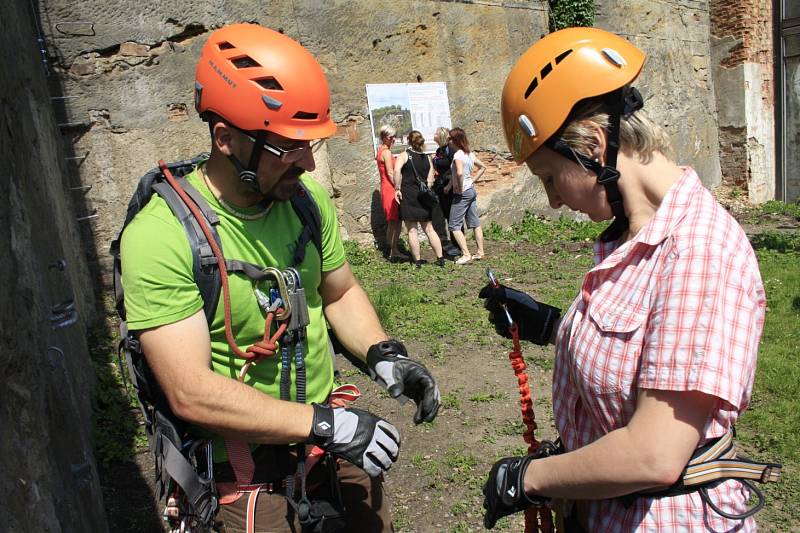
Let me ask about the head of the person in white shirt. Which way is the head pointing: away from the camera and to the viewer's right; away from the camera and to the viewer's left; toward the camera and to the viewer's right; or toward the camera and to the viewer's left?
away from the camera and to the viewer's left

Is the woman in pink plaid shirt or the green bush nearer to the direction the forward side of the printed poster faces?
the woman in pink plaid shirt

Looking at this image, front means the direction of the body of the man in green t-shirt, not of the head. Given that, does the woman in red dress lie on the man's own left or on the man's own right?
on the man's own left

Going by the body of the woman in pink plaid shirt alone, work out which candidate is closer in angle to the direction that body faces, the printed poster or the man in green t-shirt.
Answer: the man in green t-shirt

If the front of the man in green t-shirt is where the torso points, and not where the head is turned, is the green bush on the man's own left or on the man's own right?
on the man's own left

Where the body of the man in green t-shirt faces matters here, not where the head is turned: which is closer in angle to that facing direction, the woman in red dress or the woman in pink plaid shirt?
the woman in pink plaid shirt

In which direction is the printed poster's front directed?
toward the camera

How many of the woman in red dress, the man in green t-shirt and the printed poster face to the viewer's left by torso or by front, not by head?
0

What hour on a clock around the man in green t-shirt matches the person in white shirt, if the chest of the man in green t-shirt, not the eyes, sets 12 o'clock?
The person in white shirt is roughly at 8 o'clock from the man in green t-shirt.

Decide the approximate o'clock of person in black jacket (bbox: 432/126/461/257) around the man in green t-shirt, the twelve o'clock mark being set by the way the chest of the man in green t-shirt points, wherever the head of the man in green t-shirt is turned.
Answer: The person in black jacket is roughly at 8 o'clock from the man in green t-shirt.

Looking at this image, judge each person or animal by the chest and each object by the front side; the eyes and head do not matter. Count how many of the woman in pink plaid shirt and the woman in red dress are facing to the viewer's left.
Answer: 1

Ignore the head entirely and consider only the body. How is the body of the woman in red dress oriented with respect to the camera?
to the viewer's right

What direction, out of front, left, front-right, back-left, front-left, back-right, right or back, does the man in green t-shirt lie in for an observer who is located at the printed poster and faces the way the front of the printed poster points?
front

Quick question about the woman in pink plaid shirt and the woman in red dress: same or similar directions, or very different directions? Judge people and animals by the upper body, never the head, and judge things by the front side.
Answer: very different directions

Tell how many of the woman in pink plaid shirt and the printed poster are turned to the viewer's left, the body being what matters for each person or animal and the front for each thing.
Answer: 1

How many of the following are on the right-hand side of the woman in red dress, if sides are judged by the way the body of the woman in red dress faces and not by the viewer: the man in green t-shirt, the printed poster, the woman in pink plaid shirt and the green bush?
2

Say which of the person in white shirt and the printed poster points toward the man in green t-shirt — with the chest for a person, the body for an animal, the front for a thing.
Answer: the printed poster

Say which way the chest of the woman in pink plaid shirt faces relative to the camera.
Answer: to the viewer's left
